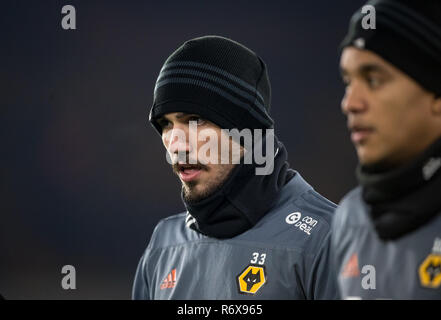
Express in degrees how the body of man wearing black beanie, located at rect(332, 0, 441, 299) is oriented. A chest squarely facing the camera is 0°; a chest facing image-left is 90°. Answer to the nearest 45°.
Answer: approximately 45°

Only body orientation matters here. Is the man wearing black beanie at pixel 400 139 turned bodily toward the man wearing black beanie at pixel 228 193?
no

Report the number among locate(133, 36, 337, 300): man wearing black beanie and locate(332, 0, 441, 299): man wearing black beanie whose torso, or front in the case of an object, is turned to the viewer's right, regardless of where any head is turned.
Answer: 0

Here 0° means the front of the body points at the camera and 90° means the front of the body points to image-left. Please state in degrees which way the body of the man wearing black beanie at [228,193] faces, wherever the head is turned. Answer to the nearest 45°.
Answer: approximately 45°

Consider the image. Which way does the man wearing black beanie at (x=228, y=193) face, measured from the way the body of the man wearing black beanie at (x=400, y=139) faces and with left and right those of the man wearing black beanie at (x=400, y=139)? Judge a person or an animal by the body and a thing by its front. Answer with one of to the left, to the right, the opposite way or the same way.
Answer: the same way

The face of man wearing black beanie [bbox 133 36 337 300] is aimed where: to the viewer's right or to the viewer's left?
to the viewer's left

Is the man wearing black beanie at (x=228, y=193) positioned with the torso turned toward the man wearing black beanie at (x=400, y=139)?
no
